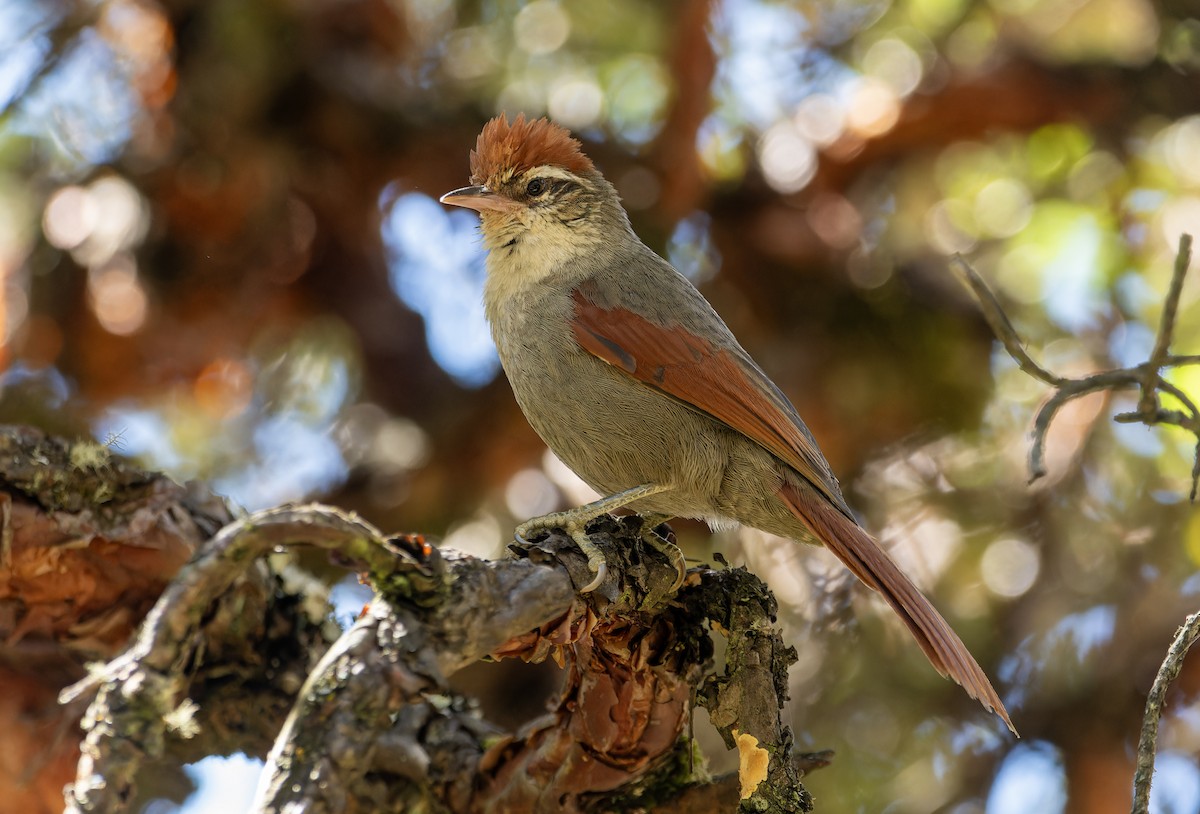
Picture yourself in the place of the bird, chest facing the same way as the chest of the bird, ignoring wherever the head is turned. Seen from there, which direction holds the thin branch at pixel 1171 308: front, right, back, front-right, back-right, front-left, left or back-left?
back-left

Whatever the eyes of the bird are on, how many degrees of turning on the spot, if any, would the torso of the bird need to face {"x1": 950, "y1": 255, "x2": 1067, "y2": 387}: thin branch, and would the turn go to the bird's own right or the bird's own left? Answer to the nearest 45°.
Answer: approximately 135° to the bird's own left

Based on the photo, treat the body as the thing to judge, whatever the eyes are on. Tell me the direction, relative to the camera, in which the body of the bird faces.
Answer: to the viewer's left
